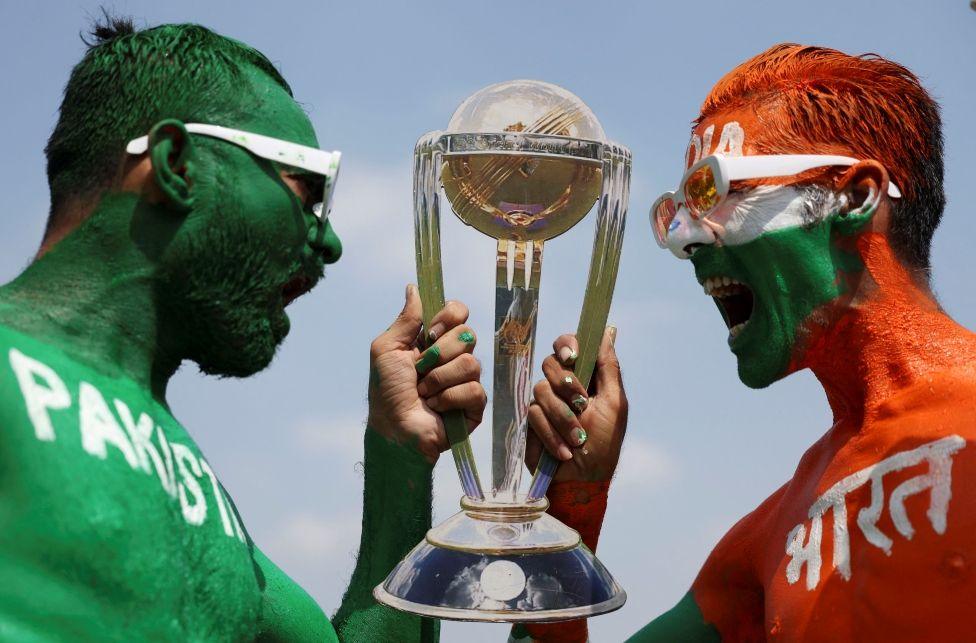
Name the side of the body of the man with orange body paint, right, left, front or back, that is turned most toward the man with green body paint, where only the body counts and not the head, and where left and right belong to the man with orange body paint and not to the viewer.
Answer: front

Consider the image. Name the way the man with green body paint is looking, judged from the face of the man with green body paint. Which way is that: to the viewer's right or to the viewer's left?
to the viewer's right

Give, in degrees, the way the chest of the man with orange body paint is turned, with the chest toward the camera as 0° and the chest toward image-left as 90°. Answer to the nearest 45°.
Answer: approximately 45°
